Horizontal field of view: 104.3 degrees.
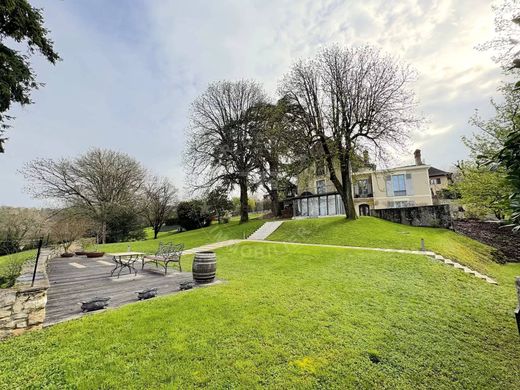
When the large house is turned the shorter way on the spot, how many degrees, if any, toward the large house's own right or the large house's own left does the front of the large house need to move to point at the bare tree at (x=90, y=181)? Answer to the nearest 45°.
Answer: approximately 45° to the large house's own right

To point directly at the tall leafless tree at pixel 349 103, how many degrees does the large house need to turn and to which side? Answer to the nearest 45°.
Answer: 0° — it already faces it

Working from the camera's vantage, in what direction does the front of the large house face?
facing the viewer

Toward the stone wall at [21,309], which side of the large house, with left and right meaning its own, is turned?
front

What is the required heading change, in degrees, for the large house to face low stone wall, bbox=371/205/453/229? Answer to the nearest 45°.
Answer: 0° — it already faces it

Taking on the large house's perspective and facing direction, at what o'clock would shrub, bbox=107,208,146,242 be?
The shrub is roughly at 2 o'clock from the large house.

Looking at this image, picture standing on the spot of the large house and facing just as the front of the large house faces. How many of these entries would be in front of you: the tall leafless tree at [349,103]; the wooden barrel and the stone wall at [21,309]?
3

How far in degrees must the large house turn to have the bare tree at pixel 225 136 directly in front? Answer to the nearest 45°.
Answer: approximately 45° to its right

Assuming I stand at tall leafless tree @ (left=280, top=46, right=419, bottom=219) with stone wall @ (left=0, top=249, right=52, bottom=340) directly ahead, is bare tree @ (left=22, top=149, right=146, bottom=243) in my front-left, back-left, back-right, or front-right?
front-right

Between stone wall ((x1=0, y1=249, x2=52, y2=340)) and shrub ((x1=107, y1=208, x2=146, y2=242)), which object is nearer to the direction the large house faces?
the stone wall

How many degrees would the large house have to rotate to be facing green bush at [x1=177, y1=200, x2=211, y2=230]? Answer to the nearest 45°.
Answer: approximately 90° to its right

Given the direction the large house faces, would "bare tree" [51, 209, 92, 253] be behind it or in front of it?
in front
